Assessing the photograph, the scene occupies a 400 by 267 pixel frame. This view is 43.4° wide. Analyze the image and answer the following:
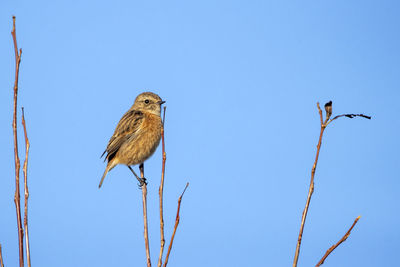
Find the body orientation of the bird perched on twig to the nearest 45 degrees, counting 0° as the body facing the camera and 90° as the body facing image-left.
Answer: approximately 270°
